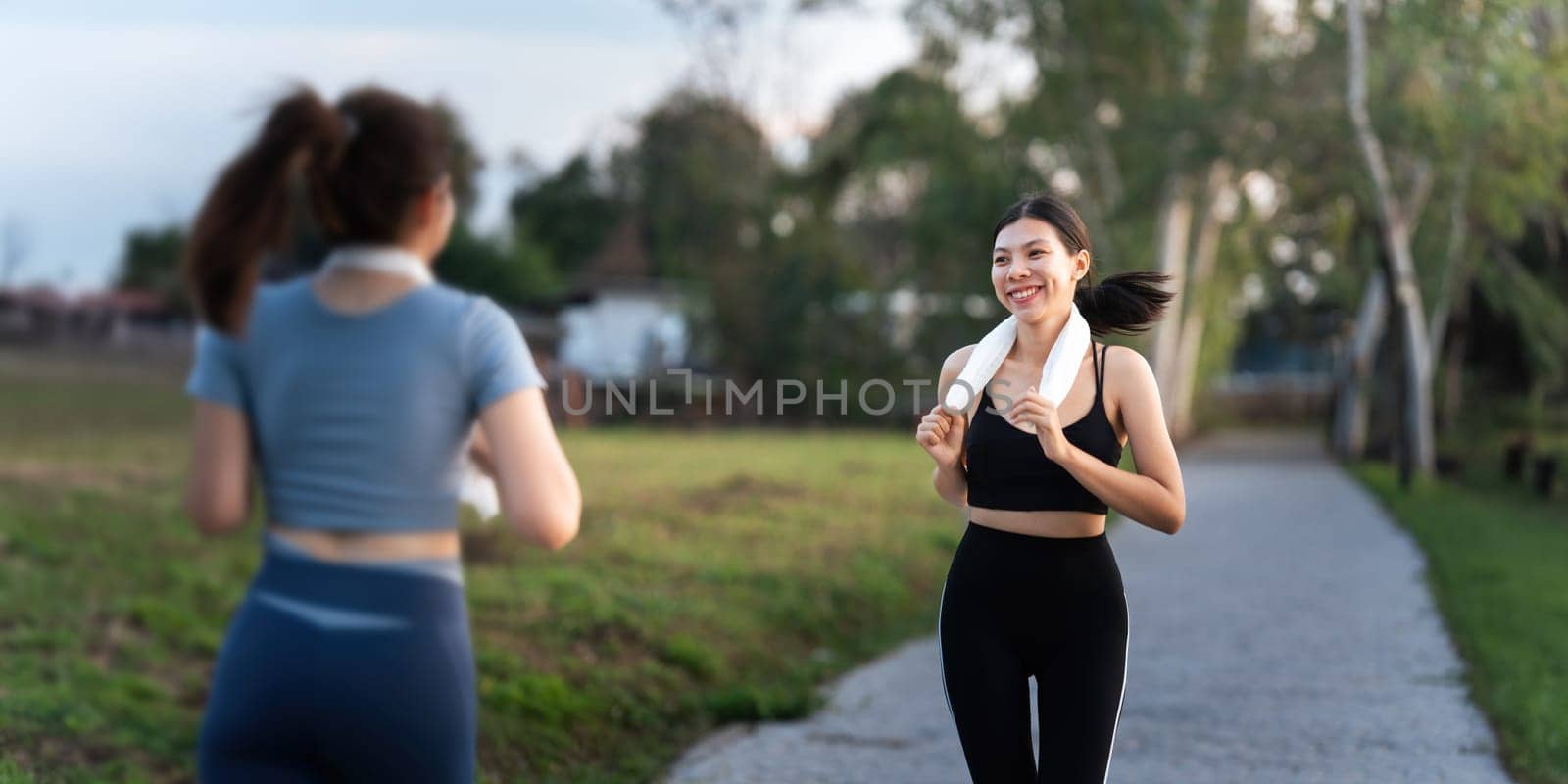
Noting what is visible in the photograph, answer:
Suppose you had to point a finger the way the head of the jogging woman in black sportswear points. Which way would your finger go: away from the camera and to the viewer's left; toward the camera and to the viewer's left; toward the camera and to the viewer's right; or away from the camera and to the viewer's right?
toward the camera and to the viewer's left

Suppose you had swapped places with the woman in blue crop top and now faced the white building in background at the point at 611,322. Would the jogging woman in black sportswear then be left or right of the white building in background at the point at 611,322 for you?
right

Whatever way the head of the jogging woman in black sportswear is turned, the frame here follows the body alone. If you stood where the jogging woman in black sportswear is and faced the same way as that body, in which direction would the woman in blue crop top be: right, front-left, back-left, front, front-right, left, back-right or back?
front

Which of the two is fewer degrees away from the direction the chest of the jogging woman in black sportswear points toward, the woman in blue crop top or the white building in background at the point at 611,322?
the woman in blue crop top

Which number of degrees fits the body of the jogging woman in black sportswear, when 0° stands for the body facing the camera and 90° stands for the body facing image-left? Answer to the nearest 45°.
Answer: approximately 45°

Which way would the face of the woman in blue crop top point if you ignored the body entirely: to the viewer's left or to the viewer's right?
to the viewer's right

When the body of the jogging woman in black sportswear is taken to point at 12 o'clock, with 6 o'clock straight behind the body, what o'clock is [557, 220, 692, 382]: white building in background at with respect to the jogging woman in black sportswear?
The white building in background is roughly at 4 o'clock from the jogging woman in black sportswear.
